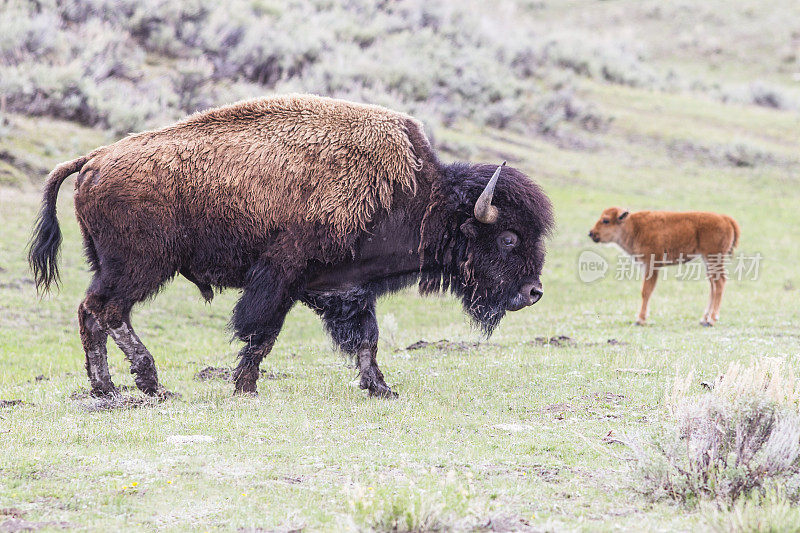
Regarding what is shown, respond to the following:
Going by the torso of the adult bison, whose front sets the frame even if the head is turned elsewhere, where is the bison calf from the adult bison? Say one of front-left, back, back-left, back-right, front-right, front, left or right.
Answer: front-left

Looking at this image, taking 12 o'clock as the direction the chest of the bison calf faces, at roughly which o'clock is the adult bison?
The adult bison is roughly at 10 o'clock from the bison calf.

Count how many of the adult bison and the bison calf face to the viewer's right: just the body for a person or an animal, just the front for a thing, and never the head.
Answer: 1

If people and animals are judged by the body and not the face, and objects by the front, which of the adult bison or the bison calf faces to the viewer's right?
the adult bison

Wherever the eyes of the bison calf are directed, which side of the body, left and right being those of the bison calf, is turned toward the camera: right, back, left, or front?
left

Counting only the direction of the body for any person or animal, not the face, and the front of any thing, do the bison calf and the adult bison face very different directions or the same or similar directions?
very different directions

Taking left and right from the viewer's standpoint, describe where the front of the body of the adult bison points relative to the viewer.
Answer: facing to the right of the viewer

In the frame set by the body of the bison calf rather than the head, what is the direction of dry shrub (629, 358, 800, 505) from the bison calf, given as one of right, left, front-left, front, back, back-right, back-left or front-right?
left
